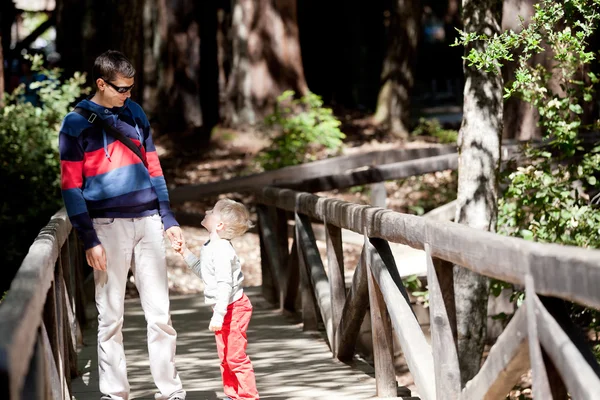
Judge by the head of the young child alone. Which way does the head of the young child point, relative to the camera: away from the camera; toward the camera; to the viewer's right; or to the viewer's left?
to the viewer's left

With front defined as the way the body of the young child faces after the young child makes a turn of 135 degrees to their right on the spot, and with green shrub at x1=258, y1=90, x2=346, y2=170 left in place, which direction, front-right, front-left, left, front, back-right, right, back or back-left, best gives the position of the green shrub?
front-left

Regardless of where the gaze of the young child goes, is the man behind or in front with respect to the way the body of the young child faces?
in front

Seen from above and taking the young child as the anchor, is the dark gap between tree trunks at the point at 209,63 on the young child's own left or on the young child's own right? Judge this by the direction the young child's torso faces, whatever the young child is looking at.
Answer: on the young child's own right

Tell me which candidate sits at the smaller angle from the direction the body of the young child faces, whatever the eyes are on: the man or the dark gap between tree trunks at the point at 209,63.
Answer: the man

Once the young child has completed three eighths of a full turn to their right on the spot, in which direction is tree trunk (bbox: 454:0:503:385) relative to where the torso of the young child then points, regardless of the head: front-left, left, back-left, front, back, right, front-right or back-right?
front

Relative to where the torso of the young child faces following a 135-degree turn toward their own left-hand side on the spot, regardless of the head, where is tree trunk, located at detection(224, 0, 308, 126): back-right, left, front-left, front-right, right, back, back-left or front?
back-left

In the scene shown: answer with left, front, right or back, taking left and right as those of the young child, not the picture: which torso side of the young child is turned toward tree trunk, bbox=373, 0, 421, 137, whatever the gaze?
right

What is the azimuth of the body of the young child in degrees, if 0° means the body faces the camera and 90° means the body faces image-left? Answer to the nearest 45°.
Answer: approximately 90°
